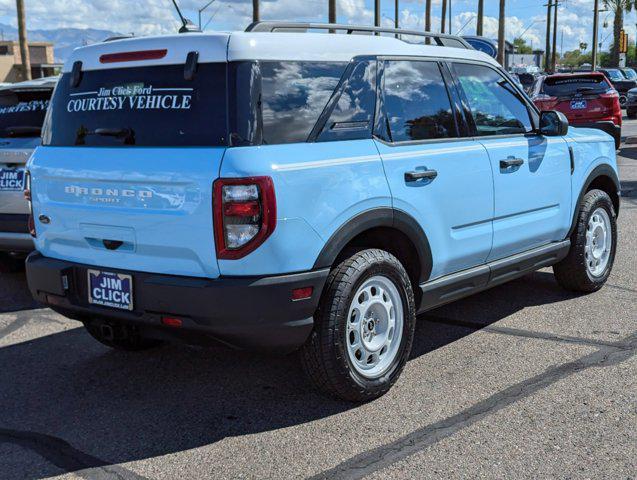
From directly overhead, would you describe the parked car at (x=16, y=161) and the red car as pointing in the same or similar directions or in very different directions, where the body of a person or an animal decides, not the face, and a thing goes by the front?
same or similar directions

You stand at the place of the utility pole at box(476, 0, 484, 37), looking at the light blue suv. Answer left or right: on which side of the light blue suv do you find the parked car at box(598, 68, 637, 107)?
left

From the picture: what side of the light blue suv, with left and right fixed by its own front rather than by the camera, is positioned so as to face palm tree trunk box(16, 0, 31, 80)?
left

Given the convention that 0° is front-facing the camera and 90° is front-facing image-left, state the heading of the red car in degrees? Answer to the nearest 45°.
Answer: approximately 180°

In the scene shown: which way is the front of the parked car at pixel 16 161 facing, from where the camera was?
facing away from the viewer and to the right of the viewer

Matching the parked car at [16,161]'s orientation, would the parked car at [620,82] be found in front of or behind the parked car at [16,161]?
in front

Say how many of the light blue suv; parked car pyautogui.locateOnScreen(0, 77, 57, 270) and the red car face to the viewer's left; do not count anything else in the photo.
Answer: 0

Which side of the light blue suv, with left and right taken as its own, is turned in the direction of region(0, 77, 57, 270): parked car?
left

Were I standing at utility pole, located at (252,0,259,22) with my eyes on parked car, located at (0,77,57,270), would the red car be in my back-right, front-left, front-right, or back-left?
front-left

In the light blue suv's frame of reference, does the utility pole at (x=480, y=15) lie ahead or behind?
ahead

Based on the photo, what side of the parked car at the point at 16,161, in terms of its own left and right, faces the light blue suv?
right

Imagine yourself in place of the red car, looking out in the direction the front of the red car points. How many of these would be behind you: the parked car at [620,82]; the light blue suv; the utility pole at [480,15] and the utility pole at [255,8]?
1

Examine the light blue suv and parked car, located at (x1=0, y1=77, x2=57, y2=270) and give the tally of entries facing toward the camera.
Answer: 0

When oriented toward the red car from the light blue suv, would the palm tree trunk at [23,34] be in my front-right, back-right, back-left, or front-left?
front-left

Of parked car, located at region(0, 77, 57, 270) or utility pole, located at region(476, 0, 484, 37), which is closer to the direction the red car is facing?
the utility pole

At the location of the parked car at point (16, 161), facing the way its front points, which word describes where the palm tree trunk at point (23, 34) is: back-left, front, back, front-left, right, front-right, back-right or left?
front-left

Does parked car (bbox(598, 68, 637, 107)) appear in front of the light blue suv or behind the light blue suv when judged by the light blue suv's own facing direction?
in front

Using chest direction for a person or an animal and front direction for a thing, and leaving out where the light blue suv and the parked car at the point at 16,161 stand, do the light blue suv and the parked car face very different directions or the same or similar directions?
same or similar directions

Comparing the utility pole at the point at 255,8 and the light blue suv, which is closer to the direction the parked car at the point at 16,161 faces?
the utility pole

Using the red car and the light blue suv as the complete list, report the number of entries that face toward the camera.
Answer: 0
